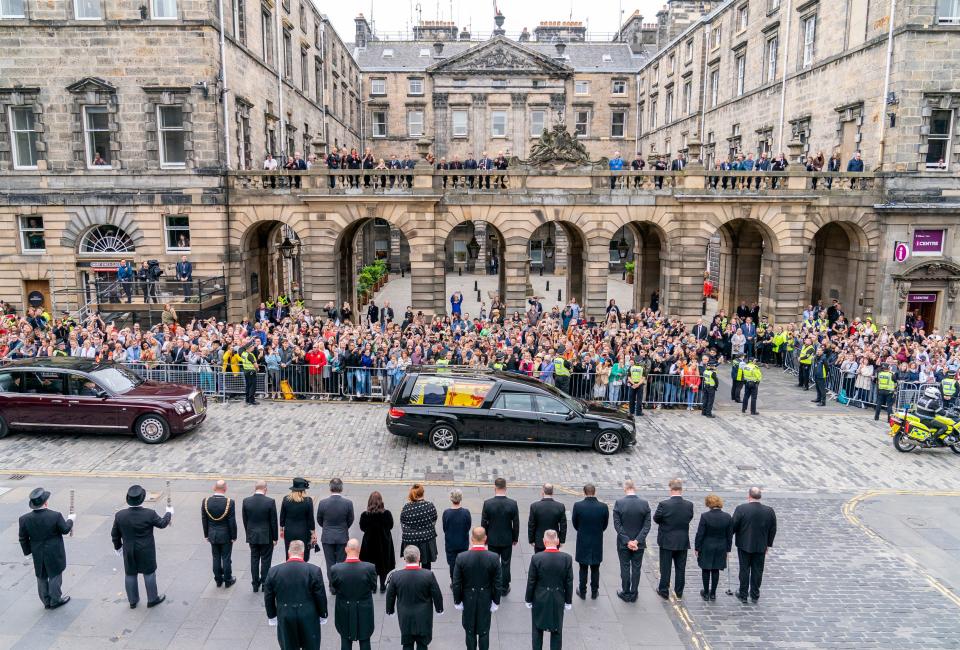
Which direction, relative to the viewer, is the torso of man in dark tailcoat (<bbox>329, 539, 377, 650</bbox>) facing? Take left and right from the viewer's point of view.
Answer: facing away from the viewer

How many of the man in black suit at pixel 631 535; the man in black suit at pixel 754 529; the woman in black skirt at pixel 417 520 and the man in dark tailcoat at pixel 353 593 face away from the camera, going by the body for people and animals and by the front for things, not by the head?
4

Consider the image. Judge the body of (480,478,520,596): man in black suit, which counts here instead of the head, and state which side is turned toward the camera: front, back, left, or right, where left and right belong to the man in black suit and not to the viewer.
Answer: back

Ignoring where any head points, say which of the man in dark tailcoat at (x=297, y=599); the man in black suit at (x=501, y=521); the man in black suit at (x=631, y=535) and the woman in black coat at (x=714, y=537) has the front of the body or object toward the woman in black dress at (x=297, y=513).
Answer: the man in dark tailcoat

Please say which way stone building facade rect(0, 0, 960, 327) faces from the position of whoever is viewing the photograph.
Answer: facing the viewer

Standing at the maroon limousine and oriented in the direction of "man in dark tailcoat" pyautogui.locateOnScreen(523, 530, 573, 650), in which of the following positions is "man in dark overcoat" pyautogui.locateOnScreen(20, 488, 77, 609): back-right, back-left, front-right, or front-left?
front-right

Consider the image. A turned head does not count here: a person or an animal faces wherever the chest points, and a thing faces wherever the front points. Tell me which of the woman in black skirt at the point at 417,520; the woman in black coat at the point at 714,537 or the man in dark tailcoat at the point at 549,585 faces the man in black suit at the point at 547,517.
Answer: the man in dark tailcoat

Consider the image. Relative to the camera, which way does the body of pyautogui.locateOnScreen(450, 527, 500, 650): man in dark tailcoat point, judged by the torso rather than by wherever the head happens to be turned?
away from the camera

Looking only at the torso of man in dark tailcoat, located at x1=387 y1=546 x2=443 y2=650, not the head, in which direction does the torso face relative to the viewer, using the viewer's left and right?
facing away from the viewer

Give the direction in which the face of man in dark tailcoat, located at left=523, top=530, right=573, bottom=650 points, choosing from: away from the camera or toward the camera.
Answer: away from the camera

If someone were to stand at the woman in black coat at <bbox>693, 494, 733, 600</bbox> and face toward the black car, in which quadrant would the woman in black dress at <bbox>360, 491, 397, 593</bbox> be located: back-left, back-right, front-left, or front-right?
front-left

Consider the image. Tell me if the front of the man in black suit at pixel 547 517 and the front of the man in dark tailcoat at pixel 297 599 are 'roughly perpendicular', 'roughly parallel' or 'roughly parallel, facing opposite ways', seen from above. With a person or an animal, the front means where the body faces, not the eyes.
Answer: roughly parallel

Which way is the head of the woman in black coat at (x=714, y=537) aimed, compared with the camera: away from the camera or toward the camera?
away from the camera

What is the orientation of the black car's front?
to the viewer's right

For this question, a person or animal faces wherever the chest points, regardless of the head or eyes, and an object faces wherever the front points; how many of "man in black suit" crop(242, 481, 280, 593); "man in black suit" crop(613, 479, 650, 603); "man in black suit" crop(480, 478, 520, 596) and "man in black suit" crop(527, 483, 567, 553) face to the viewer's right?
0

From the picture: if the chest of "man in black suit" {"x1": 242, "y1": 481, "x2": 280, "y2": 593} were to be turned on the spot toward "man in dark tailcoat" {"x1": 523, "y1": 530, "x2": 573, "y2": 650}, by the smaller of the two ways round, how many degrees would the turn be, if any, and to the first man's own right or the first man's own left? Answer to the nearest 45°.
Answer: approximately 135° to the first man's own right

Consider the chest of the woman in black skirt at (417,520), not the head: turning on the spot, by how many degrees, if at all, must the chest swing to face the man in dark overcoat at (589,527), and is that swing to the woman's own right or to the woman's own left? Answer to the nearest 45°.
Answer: approximately 90° to the woman's own right

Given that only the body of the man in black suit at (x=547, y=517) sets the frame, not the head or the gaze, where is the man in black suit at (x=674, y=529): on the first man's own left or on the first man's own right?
on the first man's own right

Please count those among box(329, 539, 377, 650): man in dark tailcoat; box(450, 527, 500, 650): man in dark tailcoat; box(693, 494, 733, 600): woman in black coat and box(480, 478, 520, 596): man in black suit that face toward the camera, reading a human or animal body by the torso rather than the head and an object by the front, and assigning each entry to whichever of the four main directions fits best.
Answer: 0

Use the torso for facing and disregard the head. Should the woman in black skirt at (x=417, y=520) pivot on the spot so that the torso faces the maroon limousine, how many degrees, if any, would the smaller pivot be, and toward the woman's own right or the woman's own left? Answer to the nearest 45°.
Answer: approximately 45° to the woman's own left

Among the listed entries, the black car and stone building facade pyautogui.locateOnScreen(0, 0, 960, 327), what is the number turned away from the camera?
0

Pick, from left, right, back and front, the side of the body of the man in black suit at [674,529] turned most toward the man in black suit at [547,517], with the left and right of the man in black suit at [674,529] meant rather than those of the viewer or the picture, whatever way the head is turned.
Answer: left
